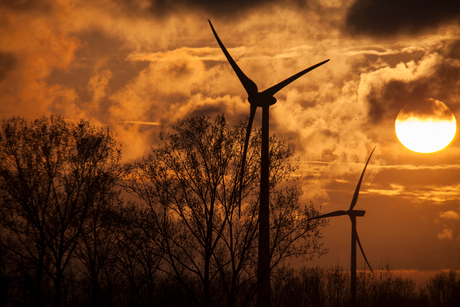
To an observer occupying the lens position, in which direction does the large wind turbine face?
facing the viewer and to the left of the viewer
